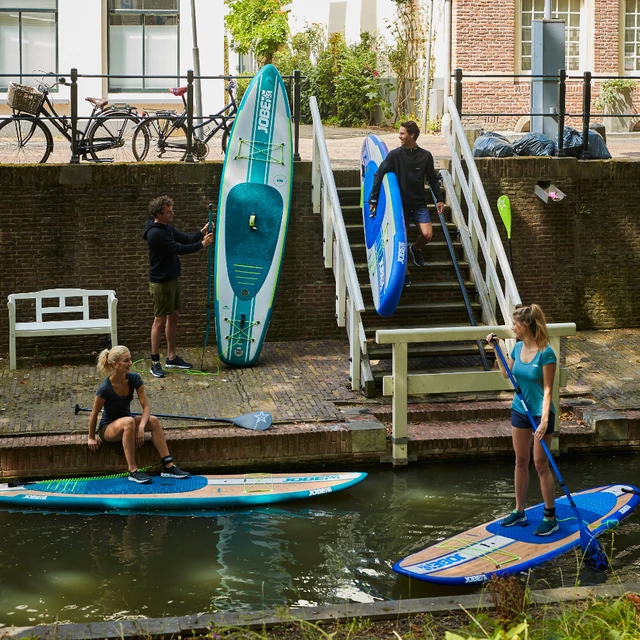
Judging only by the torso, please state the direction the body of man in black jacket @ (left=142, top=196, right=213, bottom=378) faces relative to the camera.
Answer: to the viewer's right

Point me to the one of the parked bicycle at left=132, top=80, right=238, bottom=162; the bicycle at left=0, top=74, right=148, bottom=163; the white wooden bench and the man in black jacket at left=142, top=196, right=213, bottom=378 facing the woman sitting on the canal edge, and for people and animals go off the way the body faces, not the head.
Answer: the white wooden bench

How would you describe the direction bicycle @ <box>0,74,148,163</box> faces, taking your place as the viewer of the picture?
facing to the left of the viewer

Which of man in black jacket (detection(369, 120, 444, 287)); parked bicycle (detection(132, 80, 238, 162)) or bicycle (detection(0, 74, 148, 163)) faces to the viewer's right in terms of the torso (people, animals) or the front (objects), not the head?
the parked bicycle

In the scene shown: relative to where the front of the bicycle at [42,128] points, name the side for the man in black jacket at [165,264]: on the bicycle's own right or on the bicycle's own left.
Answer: on the bicycle's own left

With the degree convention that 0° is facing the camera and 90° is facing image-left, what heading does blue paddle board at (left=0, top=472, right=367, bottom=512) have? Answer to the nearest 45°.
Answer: approximately 270°

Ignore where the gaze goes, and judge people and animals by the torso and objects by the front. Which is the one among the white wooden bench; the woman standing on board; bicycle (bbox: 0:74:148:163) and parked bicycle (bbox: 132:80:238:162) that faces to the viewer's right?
the parked bicycle

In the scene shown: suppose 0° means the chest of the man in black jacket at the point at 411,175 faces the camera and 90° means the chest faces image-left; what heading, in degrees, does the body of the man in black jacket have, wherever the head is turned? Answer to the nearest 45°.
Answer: approximately 0°
